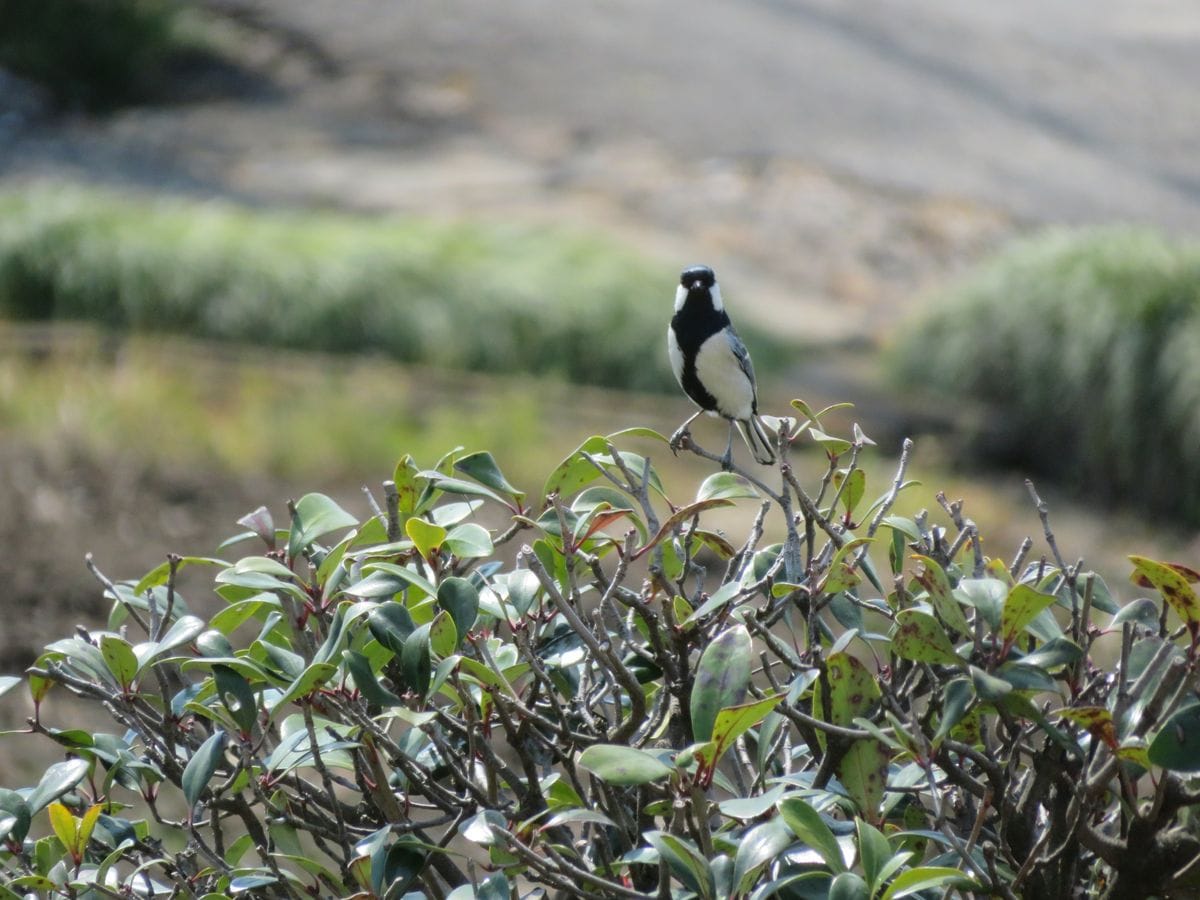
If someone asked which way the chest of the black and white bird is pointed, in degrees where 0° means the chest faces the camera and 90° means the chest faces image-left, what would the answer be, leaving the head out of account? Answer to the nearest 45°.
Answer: approximately 45°
